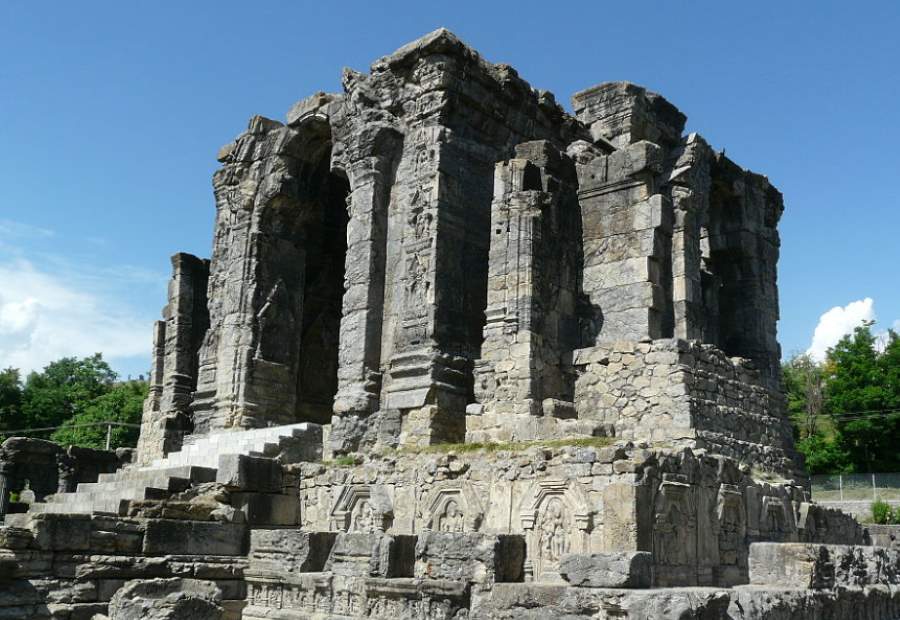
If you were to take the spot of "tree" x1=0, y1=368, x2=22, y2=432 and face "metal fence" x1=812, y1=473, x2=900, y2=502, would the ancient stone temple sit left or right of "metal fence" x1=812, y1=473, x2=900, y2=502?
right

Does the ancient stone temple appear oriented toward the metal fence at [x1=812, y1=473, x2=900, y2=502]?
no

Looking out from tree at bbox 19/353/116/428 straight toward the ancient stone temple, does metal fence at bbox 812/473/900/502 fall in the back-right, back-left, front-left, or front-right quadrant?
front-left

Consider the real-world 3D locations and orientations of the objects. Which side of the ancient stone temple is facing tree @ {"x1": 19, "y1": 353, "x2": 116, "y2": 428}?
right

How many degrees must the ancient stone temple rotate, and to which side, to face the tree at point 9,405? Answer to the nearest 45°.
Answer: approximately 90° to its right
